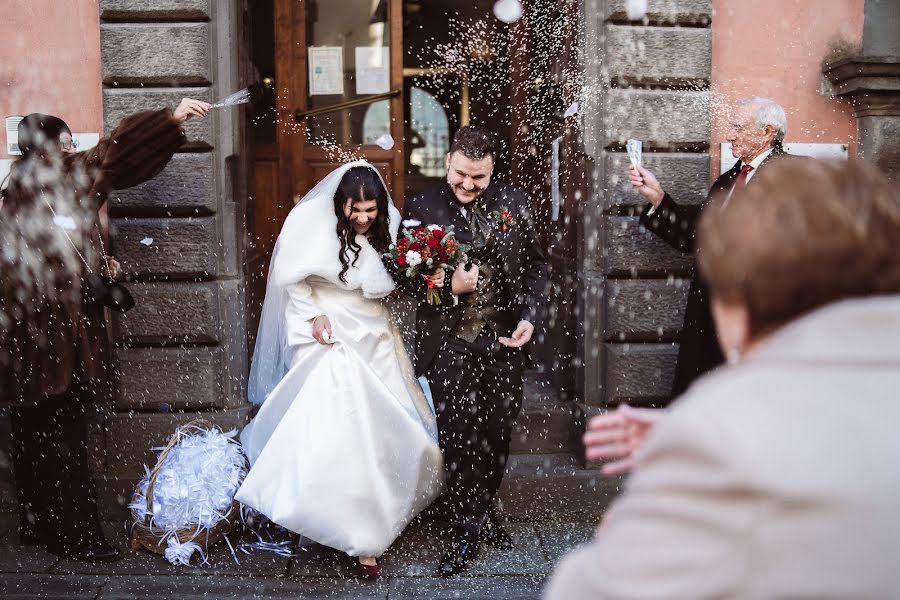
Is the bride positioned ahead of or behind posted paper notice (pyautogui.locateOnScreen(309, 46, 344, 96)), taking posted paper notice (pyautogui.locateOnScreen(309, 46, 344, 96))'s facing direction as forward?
ahead

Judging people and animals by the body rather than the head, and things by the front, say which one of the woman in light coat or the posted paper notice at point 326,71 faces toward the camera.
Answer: the posted paper notice

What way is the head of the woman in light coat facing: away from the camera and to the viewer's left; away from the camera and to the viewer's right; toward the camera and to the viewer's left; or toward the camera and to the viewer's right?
away from the camera and to the viewer's left

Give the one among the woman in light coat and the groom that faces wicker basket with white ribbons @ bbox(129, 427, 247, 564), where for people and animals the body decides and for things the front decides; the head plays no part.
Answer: the woman in light coat

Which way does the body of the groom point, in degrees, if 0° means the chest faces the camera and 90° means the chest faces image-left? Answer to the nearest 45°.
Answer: approximately 0°

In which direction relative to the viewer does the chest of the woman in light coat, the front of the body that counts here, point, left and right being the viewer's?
facing away from the viewer and to the left of the viewer

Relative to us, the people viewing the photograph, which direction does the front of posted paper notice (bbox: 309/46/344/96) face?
facing the viewer

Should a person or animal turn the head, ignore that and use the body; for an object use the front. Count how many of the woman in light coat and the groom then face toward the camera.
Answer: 1

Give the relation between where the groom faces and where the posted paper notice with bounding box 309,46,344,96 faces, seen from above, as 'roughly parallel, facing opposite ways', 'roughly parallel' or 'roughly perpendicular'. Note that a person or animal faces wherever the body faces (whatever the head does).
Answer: roughly parallel

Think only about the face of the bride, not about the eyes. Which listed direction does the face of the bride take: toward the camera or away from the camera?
toward the camera

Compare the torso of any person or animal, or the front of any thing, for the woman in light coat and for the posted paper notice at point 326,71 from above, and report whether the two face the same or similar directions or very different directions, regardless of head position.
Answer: very different directions

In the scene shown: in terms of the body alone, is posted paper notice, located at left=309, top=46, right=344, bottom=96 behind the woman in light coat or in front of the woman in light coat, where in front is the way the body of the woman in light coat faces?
in front

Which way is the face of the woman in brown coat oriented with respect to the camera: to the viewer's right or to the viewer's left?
to the viewer's right

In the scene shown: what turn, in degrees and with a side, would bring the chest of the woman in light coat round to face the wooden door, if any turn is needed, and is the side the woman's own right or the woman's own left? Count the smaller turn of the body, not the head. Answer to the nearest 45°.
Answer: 0° — they already face it

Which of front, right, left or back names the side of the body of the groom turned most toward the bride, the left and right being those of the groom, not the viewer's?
right

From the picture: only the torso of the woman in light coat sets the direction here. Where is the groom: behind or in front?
in front

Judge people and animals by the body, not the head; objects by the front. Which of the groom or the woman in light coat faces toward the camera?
the groom

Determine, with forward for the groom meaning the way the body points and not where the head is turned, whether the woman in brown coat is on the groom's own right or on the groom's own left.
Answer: on the groom's own right
